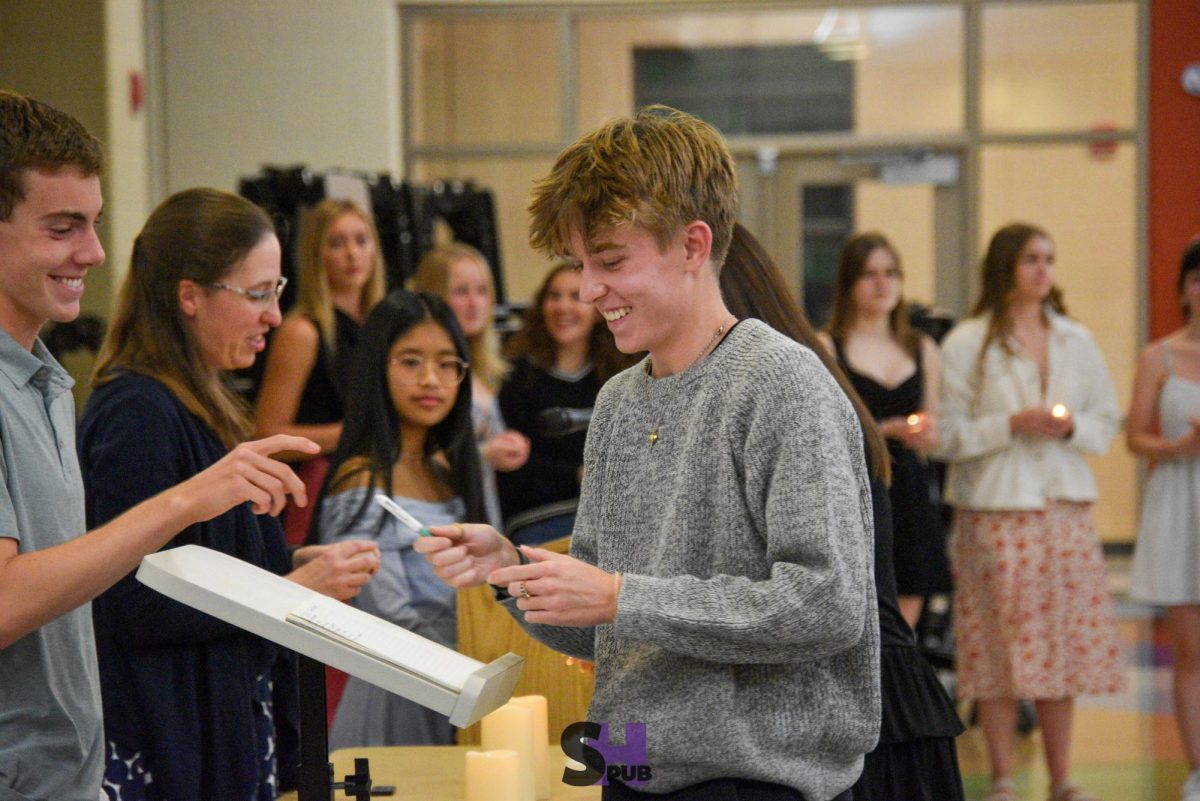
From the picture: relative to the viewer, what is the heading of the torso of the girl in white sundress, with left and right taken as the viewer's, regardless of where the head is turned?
facing the viewer

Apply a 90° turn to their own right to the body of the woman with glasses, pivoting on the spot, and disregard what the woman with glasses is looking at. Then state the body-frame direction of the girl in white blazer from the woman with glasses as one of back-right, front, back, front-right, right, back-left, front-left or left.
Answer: back-left

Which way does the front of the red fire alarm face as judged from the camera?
facing to the right of the viewer

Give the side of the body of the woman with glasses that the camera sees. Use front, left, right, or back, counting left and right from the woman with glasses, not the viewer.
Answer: right

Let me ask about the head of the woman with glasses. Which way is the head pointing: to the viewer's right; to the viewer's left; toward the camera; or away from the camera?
to the viewer's right

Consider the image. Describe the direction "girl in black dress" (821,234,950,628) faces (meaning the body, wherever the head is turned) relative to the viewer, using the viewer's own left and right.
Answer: facing the viewer and to the right of the viewer
